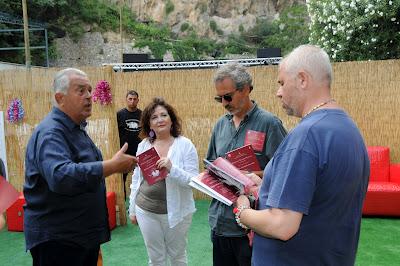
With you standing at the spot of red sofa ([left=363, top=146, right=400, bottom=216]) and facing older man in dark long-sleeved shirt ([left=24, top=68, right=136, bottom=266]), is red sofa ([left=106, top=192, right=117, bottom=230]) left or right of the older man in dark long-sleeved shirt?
right

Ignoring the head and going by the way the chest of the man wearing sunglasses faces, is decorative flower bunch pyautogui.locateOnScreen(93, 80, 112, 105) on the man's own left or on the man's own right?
on the man's own right

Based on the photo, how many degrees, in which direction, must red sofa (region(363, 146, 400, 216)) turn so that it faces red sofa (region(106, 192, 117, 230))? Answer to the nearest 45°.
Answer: approximately 45° to its right

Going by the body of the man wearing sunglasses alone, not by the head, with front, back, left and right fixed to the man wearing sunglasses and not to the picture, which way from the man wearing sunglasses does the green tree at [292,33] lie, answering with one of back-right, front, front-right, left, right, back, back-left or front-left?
back-right

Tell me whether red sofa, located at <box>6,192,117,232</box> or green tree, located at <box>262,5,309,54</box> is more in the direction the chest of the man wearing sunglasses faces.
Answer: the red sofa

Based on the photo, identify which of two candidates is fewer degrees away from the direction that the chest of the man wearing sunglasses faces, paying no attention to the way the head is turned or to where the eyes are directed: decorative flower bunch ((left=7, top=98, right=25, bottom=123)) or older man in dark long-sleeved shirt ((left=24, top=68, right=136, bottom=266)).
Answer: the older man in dark long-sleeved shirt

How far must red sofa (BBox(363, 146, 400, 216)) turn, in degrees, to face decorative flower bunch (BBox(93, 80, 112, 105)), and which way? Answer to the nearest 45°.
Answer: approximately 45° to its right

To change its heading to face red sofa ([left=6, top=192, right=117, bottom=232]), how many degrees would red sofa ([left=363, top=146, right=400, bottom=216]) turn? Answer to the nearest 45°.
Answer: approximately 45° to its right

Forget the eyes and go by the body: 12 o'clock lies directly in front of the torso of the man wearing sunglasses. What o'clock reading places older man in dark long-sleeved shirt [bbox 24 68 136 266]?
The older man in dark long-sleeved shirt is roughly at 1 o'clock from the man wearing sunglasses.

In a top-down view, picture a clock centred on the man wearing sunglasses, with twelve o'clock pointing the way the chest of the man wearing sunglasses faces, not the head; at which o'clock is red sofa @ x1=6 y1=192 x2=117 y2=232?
The red sofa is roughly at 3 o'clock from the man wearing sunglasses.

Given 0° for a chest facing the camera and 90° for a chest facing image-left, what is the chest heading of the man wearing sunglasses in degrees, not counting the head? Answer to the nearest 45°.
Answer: approximately 45°
